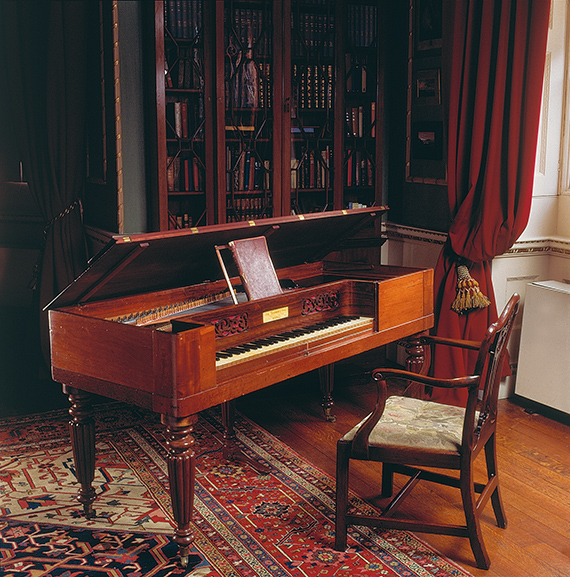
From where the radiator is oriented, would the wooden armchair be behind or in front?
in front

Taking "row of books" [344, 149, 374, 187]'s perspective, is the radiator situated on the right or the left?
on its left

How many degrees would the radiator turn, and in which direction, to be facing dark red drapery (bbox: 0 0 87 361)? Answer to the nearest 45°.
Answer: approximately 45° to its right

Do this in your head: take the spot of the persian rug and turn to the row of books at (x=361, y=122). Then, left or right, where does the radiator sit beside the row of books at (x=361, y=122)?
right

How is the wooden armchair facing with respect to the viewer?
to the viewer's left

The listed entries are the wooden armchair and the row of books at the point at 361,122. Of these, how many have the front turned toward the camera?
1

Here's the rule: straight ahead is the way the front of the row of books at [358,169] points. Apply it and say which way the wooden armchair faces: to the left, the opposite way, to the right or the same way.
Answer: to the right

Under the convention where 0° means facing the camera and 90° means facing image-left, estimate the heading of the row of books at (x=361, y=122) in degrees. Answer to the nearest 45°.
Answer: approximately 0°

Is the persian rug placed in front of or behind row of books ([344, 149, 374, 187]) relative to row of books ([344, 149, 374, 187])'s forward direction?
in front

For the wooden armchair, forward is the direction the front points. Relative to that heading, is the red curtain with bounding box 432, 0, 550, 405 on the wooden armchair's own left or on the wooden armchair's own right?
on the wooden armchair's own right

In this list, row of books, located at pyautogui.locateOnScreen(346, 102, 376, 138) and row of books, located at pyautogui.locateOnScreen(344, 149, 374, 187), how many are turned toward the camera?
2

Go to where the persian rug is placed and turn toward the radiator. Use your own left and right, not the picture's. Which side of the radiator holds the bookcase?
left

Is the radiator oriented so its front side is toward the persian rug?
yes

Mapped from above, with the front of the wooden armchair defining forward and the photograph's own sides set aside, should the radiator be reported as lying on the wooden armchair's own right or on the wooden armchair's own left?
on the wooden armchair's own right

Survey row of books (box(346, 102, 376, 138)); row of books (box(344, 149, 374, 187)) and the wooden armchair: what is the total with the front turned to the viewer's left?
1
